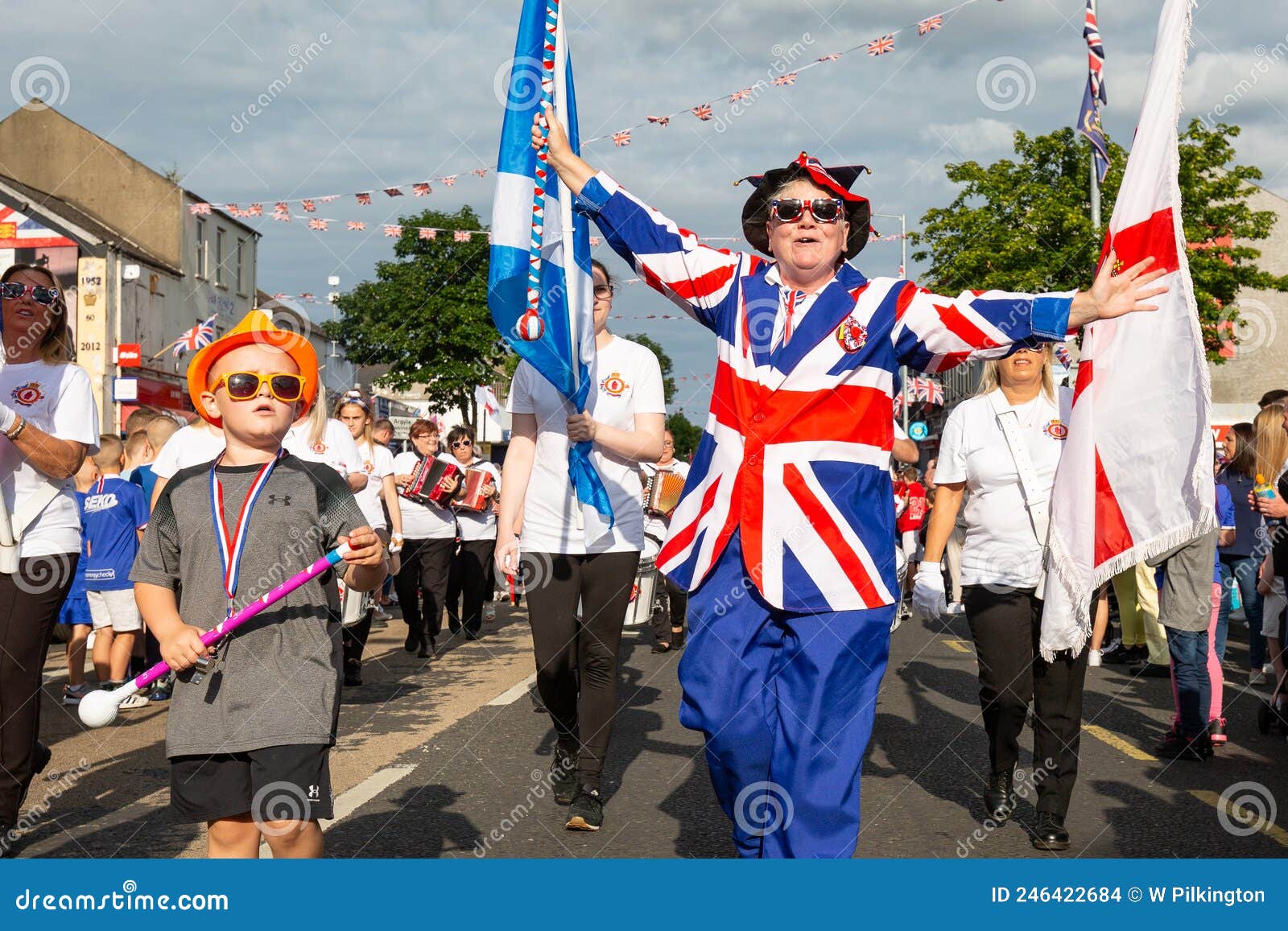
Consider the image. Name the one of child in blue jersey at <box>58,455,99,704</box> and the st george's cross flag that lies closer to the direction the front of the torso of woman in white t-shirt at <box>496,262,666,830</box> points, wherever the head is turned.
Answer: the st george's cross flag

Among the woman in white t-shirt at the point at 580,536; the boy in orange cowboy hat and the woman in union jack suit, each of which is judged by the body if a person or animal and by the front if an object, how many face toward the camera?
3

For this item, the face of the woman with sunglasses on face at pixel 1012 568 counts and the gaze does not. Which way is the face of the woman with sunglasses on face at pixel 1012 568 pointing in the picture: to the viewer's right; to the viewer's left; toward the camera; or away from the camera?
toward the camera

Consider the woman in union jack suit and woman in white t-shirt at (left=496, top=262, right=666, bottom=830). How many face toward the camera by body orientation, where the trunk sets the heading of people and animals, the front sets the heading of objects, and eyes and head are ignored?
2

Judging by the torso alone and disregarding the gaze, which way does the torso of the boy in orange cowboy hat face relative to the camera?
toward the camera

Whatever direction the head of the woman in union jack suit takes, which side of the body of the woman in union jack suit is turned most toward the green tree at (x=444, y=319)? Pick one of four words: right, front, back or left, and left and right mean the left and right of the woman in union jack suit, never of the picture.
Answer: back

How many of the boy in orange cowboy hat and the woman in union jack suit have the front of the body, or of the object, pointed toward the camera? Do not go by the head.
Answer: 2

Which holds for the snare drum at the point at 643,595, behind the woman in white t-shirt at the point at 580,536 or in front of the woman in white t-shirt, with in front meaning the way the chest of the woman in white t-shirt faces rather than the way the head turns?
behind

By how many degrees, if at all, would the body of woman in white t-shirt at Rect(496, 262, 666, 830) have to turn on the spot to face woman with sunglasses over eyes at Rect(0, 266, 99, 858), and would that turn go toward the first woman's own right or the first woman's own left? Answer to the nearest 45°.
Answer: approximately 90° to the first woman's own right

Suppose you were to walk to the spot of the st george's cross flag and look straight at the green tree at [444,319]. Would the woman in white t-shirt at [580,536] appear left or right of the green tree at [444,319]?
left

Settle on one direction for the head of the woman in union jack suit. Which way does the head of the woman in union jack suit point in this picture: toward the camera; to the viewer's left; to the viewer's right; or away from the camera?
toward the camera

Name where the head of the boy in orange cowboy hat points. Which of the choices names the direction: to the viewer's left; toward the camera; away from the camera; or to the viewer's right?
toward the camera

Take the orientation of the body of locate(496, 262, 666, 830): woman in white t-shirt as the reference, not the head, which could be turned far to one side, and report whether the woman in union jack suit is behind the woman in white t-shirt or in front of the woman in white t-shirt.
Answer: in front

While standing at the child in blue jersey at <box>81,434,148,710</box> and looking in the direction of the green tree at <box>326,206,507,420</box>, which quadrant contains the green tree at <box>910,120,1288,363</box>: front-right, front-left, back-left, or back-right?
front-right
